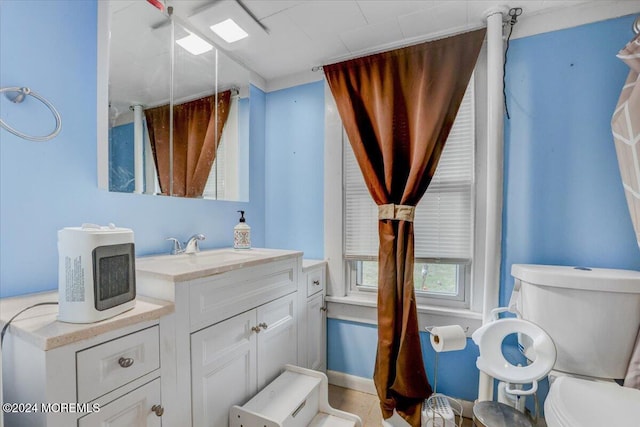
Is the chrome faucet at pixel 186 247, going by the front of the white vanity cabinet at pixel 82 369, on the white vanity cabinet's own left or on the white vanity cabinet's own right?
on the white vanity cabinet's own left

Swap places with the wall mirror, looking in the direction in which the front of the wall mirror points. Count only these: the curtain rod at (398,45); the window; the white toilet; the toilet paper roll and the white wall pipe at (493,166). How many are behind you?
0

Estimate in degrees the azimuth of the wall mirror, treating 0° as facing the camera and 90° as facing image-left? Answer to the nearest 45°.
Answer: approximately 315°

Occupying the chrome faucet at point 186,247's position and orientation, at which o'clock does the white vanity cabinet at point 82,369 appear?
The white vanity cabinet is roughly at 2 o'clock from the chrome faucet.

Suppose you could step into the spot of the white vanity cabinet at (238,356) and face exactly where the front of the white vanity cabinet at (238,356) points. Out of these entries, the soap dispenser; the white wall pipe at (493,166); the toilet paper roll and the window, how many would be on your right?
0

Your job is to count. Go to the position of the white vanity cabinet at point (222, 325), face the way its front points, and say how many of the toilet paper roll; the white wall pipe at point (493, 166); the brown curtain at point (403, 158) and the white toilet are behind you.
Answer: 0

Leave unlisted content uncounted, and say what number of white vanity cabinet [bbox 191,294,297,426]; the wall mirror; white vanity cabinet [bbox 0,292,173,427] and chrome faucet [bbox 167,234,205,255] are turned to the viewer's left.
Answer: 0

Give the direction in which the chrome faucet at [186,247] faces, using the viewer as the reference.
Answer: facing the viewer and to the right of the viewer

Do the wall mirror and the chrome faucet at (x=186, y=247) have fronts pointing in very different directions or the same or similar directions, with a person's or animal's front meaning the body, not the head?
same or similar directions

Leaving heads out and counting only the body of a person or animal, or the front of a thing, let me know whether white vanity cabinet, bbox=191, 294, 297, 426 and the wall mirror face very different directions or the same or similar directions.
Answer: same or similar directions
